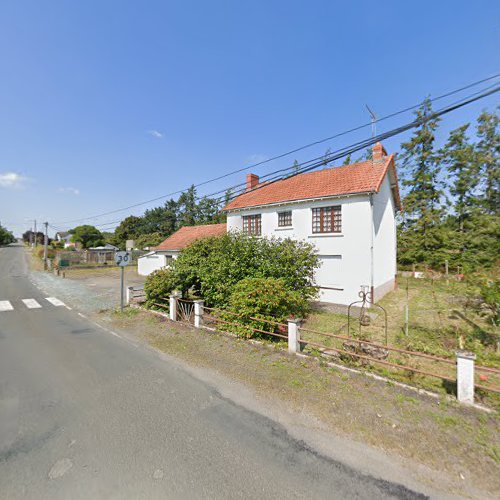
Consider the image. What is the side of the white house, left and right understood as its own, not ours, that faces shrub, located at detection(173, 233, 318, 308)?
front

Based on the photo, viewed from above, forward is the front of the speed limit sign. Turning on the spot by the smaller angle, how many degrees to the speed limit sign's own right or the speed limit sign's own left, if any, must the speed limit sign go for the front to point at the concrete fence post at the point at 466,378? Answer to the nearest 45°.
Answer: approximately 45° to the speed limit sign's own left

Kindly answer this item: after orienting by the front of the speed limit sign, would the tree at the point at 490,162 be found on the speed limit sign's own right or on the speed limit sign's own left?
on the speed limit sign's own left

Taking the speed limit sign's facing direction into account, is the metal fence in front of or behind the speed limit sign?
in front

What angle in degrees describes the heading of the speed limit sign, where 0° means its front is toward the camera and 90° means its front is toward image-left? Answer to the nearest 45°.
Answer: approximately 0°

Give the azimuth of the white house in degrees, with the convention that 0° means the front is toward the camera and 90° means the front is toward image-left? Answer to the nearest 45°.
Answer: approximately 45°

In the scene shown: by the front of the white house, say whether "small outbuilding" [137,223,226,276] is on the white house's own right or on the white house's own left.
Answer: on the white house's own right

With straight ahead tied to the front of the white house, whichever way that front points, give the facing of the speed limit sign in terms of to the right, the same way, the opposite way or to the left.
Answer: to the left

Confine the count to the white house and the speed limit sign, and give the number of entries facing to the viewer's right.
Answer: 0

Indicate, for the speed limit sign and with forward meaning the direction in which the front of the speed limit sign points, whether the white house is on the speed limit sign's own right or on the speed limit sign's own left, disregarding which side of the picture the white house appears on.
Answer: on the speed limit sign's own left

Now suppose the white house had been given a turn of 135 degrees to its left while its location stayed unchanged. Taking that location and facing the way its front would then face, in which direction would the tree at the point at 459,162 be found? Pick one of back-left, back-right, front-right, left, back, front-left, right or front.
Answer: front-left

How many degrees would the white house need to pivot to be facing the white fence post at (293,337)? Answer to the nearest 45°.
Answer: approximately 45° to its left

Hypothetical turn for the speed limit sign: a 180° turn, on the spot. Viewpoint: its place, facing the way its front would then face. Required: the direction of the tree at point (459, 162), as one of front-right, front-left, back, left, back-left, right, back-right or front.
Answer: right

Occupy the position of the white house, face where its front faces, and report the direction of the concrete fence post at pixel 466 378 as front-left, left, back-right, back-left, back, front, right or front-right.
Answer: front-left

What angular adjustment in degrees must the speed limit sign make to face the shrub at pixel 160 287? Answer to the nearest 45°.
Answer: approximately 45° to its left

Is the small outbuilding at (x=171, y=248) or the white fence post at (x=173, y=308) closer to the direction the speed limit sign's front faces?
the white fence post

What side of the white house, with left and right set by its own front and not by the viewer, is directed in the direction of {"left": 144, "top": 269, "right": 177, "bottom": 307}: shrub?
front
